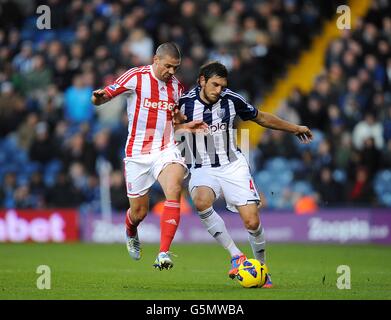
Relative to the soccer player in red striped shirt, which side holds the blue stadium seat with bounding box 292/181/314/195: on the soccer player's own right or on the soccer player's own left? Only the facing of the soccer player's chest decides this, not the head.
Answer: on the soccer player's own left

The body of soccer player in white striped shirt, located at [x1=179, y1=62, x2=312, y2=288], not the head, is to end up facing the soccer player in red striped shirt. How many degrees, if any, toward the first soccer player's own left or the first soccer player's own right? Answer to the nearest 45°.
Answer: approximately 90° to the first soccer player's own right

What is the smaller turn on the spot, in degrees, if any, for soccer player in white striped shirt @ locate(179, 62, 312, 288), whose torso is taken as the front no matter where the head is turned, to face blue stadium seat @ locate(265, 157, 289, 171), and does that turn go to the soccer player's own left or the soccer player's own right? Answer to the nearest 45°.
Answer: approximately 180°

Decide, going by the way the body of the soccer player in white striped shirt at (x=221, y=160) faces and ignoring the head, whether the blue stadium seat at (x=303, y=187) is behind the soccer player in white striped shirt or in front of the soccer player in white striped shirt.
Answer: behind

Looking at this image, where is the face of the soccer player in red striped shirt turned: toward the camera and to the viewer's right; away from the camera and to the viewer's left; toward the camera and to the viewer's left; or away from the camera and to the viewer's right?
toward the camera and to the viewer's right

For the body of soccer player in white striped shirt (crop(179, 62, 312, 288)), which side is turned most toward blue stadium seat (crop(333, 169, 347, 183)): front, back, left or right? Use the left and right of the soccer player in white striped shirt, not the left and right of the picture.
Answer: back

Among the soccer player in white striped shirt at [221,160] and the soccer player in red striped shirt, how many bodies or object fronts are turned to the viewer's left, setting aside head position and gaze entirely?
0

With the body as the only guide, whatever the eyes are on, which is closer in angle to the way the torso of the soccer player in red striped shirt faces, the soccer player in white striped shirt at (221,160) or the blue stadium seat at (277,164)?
the soccer player in white striped shirt

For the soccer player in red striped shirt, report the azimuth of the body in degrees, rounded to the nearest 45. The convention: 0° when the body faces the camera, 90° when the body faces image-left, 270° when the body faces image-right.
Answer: approximately 315°
